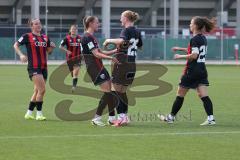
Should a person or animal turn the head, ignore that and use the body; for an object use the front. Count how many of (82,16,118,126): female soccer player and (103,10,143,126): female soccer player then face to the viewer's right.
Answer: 1

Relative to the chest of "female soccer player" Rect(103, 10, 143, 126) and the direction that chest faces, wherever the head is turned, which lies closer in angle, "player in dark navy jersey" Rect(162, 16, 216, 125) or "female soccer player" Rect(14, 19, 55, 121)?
the female soccer player

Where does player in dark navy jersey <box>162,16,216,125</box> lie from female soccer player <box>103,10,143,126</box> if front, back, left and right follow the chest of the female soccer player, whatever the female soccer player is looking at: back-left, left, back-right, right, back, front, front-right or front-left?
back-right

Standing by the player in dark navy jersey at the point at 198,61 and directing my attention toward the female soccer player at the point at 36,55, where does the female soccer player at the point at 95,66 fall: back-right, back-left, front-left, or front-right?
front-left

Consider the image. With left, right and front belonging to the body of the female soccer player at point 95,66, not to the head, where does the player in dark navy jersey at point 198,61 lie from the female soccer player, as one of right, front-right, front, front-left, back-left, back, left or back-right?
front

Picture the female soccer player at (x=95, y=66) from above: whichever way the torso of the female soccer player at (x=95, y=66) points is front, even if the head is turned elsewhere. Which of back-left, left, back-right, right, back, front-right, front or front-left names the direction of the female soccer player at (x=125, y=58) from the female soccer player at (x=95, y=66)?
front

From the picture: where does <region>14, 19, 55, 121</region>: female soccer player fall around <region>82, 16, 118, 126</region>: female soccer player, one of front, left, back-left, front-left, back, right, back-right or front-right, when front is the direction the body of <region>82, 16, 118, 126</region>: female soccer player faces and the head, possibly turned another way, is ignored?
back-left

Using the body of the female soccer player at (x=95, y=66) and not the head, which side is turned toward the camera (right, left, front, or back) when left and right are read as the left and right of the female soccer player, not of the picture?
right

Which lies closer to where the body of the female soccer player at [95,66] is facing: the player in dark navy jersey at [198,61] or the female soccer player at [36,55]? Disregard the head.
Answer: the player in dark navy jersey

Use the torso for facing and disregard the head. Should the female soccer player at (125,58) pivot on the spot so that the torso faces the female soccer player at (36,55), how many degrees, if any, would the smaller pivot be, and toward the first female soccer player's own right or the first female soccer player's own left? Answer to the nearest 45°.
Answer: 0° — they already face them

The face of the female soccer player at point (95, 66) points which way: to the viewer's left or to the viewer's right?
to the viewer's right

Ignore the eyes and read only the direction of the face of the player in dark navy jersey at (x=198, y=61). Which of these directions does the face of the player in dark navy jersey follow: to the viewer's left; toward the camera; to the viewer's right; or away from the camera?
to the viewer's left

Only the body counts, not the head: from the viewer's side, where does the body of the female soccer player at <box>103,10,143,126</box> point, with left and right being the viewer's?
facing away from the viewer and to the left of the viewer

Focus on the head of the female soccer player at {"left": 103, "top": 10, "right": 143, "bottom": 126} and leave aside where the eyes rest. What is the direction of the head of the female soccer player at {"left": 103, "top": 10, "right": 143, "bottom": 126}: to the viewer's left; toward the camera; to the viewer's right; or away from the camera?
to the viewer's left

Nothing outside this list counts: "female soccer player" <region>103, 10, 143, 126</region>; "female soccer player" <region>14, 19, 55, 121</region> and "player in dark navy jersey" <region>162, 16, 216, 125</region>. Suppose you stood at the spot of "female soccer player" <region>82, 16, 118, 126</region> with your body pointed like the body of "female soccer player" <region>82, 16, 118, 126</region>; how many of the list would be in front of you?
2
